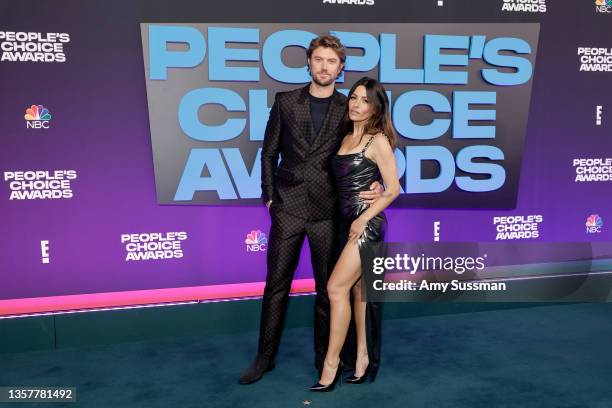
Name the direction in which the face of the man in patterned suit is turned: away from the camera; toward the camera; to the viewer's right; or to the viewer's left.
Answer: toward the camera

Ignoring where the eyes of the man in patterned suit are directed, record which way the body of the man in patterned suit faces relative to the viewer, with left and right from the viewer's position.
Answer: facing the viewer
